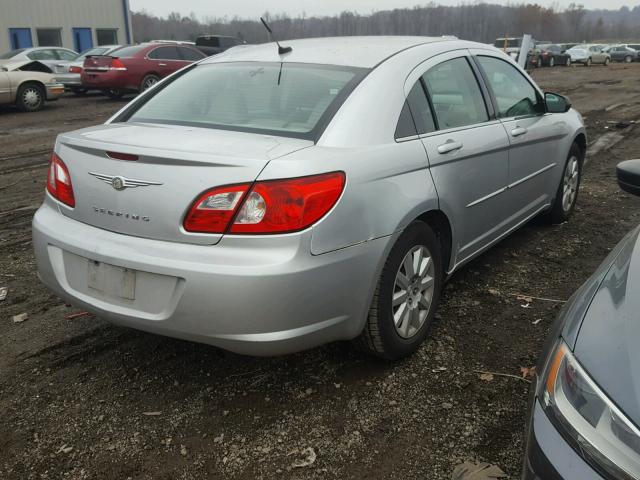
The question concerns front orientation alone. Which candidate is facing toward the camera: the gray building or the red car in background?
the gray building

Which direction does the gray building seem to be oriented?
toward the camera

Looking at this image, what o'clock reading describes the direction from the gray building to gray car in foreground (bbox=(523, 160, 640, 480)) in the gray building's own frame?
The gray car in foreground is roughly at 12 o'clock from the gray building.

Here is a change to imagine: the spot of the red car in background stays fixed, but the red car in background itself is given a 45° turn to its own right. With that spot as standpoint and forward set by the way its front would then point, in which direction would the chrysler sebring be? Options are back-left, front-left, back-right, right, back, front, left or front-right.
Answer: right

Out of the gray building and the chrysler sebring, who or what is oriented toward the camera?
the gray building

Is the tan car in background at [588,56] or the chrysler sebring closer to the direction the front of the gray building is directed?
the chrysler sebring

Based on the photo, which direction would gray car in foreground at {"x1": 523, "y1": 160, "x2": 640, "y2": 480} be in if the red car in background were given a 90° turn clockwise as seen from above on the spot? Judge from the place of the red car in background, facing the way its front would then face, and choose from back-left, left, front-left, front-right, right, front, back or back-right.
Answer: front-right

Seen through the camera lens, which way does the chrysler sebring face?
facing away from the viewer and to the right of the viewer

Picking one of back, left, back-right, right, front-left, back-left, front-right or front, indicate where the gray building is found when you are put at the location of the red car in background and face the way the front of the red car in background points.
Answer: front-left

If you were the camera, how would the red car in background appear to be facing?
facing away from the viewer and to the right of the viewer

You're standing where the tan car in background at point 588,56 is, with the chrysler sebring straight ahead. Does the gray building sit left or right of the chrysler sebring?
right

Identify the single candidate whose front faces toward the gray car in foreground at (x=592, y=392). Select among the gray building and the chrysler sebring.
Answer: the gray building

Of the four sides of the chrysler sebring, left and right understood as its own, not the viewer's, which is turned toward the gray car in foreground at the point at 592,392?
right

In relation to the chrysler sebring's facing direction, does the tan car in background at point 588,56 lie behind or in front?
in front

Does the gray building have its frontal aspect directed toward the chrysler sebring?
yes
